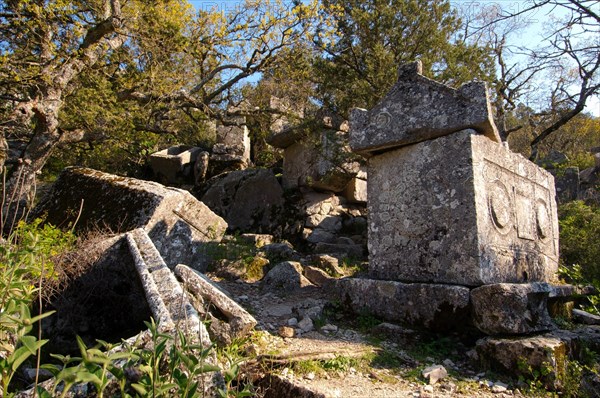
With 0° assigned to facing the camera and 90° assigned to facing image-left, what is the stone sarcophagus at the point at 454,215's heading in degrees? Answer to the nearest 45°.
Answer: approximately 315°

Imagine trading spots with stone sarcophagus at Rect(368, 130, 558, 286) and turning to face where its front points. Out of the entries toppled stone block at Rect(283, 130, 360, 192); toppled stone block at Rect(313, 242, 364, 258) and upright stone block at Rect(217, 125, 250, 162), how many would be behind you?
3

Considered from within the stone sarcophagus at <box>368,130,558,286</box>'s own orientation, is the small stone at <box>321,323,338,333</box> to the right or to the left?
on its right

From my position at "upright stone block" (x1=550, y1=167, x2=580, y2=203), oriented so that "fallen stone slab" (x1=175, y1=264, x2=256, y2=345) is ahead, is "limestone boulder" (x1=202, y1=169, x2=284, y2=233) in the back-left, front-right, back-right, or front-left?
front-right

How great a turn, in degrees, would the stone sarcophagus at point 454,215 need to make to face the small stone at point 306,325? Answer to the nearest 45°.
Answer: approximately 90° to its right

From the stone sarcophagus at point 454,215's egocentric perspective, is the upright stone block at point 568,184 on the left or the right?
on its left

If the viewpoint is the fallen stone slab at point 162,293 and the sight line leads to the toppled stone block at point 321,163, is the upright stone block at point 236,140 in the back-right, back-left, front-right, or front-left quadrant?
front-left
